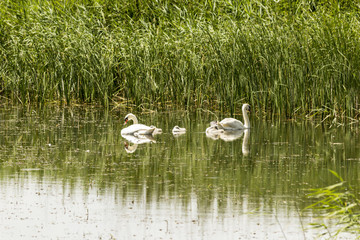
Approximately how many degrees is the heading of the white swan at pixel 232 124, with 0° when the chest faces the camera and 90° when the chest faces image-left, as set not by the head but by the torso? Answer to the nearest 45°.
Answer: approximately 270°
